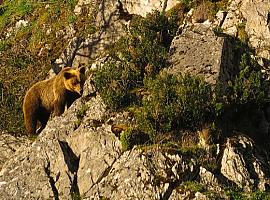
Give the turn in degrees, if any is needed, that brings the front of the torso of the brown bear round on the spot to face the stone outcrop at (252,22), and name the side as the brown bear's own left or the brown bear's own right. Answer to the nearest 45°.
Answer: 0° — it already faces it

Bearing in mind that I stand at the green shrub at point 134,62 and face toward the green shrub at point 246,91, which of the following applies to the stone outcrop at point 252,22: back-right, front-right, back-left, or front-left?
front-left

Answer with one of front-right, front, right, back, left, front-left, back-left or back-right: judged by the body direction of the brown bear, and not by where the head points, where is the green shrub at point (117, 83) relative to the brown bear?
front-right

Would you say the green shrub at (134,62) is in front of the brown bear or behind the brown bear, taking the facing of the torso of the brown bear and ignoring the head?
in front

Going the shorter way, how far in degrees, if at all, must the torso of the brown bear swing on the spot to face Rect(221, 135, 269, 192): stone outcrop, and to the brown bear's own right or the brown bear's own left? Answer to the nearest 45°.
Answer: approximately 45° to the brown bear's own right

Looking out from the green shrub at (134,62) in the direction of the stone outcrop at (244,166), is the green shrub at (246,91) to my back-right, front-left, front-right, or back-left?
front-left

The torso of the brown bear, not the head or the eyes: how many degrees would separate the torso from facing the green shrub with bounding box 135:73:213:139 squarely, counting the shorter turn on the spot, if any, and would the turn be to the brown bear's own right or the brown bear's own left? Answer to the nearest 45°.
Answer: approximately 45° to the brown bear's own right

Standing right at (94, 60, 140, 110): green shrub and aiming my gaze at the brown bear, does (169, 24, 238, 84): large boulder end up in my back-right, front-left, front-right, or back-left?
back-right

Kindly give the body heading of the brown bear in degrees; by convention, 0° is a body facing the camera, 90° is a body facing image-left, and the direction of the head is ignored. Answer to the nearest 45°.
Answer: approximately 270°

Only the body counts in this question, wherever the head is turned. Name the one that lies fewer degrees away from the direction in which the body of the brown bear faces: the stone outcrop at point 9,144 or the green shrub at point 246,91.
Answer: the green shrub

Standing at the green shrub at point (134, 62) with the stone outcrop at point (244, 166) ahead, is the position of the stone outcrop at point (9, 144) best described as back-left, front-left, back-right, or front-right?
back-right

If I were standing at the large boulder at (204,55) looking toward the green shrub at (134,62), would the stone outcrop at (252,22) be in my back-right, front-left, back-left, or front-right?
back-right

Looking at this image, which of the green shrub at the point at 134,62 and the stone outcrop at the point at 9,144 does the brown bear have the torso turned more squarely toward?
the green shrub

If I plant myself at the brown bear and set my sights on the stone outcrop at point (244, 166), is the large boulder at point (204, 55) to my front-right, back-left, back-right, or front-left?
front-left

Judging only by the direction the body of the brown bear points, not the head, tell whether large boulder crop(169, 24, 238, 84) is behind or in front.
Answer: in front
